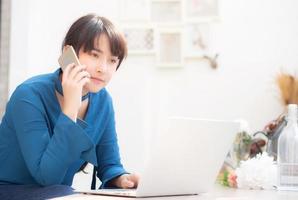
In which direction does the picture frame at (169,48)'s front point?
toward the camera

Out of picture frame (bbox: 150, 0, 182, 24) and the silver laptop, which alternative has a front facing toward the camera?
the picture frame

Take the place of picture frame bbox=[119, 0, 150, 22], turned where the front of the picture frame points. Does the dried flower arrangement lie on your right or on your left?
on your left

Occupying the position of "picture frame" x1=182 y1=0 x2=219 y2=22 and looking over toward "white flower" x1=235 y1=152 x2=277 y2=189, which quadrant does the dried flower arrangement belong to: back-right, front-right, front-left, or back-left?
front-left

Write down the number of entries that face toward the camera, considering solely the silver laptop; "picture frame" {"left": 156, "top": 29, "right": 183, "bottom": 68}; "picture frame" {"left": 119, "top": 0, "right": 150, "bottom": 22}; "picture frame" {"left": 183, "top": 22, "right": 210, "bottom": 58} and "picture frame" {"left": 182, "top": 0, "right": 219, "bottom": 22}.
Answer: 4

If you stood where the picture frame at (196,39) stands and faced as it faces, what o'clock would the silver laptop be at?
The silver laptop is roughly at 12 o'clock from the picture frame.

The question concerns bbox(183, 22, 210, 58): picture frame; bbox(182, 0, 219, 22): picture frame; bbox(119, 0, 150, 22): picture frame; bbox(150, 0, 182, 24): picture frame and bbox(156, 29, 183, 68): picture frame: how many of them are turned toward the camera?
5

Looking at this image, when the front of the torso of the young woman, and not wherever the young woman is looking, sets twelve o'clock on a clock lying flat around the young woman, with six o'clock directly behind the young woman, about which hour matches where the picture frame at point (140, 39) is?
The picture frame is roughly at 8 o'clock from the young woman.

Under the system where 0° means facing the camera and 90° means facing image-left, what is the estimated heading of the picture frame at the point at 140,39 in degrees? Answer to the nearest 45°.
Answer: approximately 0°

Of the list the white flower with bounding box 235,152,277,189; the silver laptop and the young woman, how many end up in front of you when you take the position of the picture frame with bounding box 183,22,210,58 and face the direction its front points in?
3

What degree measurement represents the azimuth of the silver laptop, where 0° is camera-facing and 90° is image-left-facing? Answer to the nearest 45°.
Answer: approximately 135°

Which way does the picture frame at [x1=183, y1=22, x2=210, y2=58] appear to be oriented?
toward the camera

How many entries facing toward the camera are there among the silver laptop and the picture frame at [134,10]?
1

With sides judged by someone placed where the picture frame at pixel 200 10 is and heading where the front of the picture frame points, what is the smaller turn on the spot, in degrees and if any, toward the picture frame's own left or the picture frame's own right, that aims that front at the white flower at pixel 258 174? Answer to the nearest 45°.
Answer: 0° — it already faces it

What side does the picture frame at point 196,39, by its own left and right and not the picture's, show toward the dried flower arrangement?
left

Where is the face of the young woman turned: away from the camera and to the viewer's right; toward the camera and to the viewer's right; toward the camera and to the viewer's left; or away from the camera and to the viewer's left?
toward the camera and to the viewer's right

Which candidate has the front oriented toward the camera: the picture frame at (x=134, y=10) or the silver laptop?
the picture frame
